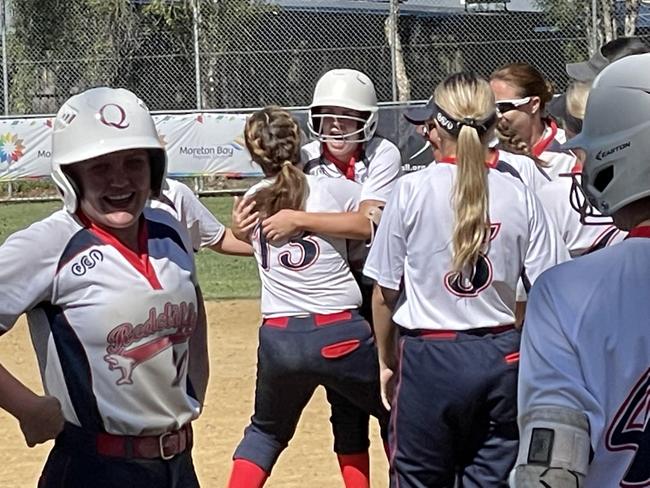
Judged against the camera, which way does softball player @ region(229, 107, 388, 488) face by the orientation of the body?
away from the camera

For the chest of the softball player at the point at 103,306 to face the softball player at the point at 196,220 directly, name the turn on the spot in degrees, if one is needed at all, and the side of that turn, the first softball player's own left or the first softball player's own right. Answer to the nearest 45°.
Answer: approximately 135° to the first softball player's own left

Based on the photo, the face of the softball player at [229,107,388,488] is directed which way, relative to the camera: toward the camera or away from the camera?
away from the camera

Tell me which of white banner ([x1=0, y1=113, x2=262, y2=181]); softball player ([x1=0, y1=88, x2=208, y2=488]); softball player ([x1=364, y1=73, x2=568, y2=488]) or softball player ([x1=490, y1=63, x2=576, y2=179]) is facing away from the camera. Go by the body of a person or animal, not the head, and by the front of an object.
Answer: softball player ([x1=364, y1=73, x2=568, y2=488])

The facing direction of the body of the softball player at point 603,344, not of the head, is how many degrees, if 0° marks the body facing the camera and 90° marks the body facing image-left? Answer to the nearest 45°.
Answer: approximately 135°

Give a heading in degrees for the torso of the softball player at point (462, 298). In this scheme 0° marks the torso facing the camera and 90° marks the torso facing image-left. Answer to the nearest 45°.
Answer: approximately 180°
